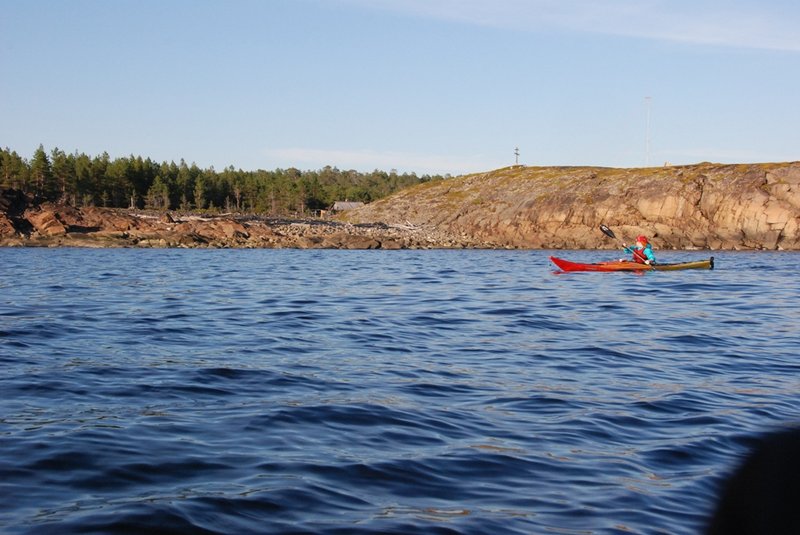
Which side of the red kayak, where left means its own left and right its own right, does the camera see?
left
